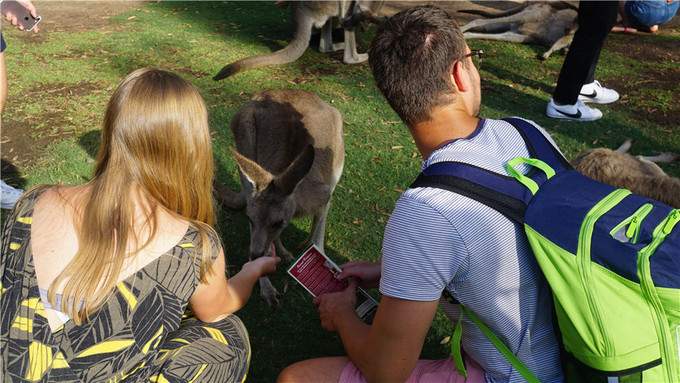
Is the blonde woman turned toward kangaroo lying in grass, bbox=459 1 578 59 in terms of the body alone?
yes

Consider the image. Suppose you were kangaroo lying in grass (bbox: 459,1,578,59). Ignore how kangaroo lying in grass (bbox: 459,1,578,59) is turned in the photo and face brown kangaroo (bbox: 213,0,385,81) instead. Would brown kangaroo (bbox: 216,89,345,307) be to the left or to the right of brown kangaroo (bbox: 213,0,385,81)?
left

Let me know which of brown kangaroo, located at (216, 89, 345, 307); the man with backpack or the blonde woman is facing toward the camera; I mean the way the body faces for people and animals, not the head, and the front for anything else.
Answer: the brown kangaroo

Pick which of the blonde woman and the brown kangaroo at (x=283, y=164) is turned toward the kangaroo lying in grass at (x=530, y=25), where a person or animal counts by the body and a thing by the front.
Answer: the blonde woman

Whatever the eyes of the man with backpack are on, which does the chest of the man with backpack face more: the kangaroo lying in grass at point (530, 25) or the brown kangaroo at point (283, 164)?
the brown kangaroo

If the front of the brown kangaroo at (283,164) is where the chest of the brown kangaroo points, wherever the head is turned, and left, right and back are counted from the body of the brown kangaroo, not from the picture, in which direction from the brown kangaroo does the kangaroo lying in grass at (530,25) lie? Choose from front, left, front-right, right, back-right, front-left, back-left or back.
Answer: back-left

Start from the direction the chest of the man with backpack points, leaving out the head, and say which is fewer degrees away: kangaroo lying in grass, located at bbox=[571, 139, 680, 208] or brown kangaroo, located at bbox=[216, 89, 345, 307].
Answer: the brown kangaroo

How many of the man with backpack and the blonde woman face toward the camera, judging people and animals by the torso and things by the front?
0

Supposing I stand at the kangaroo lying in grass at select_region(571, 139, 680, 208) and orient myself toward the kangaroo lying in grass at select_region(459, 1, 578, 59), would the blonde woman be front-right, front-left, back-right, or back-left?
back-left

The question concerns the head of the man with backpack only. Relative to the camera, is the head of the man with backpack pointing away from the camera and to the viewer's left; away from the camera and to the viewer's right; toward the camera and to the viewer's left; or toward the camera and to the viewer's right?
away from the camera and to the viewer's right

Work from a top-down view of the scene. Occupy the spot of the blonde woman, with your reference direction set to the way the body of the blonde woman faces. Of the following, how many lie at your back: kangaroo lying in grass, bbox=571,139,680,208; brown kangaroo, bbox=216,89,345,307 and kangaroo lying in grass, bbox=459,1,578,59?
0

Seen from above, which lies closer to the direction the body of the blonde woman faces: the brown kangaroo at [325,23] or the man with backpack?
the brown kangaroo

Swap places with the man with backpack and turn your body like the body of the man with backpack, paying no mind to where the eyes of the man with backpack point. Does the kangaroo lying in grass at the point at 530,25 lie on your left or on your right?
on your right

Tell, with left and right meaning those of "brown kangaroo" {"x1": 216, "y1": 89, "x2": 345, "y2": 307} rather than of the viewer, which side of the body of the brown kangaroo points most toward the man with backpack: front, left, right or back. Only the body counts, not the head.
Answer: front

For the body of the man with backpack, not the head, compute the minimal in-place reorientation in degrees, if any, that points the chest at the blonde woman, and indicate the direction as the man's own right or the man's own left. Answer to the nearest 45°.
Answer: approximately 45° to the man's own left

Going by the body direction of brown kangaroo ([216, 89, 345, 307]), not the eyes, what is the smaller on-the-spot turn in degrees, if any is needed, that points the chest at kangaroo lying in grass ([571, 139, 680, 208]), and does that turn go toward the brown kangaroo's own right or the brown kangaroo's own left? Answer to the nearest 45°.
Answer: approximately 135° to the brown kangaroo's own left

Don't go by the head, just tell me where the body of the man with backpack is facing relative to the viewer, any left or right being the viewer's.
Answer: facing away from the viewer and to the left of the viewer

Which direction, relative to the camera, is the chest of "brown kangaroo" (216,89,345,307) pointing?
toward the camera

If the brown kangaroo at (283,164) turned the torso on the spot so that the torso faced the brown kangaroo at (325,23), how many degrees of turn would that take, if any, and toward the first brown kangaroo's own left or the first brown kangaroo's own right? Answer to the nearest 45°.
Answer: approximately 180°

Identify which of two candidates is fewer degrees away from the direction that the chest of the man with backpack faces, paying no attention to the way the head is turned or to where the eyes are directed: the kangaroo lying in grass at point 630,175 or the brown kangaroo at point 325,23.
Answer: the brown kangaroo
